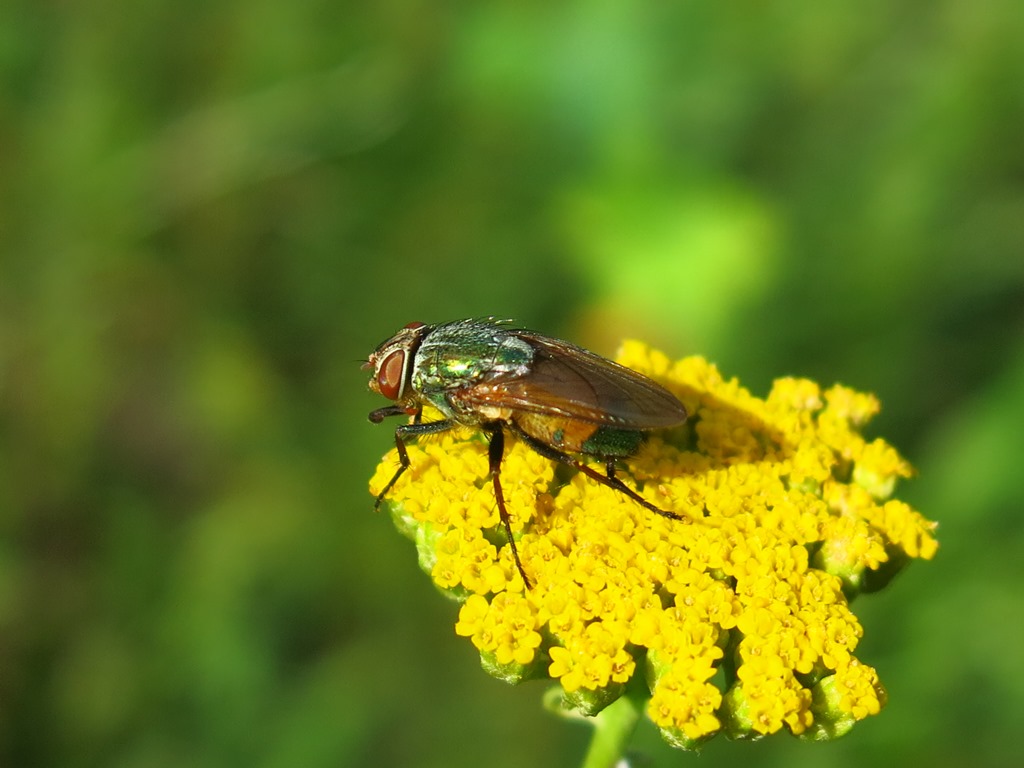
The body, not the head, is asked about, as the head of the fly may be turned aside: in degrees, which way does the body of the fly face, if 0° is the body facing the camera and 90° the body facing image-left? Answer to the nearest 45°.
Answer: approximately 90°
